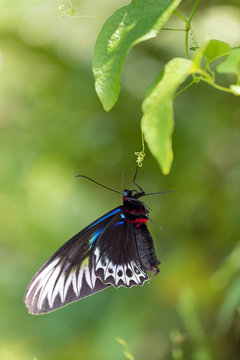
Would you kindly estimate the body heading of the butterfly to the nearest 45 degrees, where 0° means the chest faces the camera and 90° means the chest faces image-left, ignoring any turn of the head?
approximately 270°
